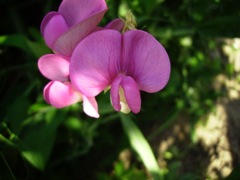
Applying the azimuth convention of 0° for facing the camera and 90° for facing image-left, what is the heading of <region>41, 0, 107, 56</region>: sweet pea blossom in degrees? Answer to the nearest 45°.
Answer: approximately 90°

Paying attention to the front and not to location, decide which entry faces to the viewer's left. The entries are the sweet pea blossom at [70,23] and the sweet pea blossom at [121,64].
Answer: the sweet pea blossom at [70,23]

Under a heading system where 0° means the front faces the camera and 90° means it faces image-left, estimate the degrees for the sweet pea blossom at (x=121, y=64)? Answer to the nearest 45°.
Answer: approximately 0°
